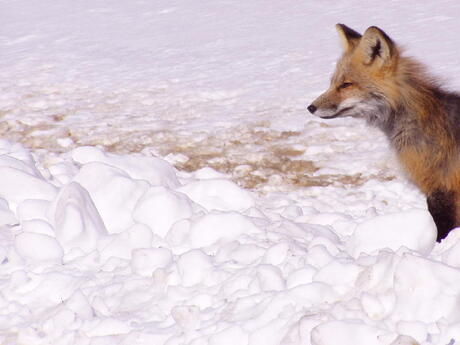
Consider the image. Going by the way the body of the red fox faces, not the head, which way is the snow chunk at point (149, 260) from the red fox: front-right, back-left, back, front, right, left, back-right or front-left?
front-left

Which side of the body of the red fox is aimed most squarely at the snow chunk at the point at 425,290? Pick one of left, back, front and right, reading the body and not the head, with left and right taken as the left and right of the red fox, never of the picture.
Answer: left

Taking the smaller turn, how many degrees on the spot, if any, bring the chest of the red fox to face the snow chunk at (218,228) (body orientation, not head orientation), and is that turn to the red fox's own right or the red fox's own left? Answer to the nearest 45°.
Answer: approximately 45° to the red fox's own left

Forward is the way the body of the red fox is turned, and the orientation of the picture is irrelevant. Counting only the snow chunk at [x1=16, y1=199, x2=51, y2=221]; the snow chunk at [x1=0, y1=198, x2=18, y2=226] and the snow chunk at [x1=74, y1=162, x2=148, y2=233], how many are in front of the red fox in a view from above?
3

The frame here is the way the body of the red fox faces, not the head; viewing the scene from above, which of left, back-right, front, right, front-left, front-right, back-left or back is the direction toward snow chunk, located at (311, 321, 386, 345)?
left

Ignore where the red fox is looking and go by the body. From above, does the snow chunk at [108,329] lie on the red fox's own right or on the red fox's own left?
on the red fox's own left

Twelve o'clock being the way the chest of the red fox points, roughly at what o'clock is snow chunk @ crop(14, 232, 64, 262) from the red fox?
The snow chunk is roughly at 11 o'clock from the red fox.

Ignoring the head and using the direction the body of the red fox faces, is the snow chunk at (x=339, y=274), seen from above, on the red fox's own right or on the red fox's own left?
on the red fox's own left

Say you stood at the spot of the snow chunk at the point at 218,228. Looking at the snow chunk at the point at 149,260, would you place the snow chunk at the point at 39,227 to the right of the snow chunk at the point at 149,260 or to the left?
right

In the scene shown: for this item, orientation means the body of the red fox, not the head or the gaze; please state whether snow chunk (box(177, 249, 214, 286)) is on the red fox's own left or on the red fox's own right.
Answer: on the red fox's own left

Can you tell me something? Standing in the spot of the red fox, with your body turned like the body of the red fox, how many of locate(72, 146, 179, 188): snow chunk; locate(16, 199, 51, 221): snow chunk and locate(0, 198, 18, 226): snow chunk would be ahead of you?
3

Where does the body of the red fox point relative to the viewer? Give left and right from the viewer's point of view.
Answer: facing to the left of the viewer

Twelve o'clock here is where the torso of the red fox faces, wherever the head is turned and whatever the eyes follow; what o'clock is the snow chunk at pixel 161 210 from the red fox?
The snow chunk is roughly at 11 o'clock from the red fox.
